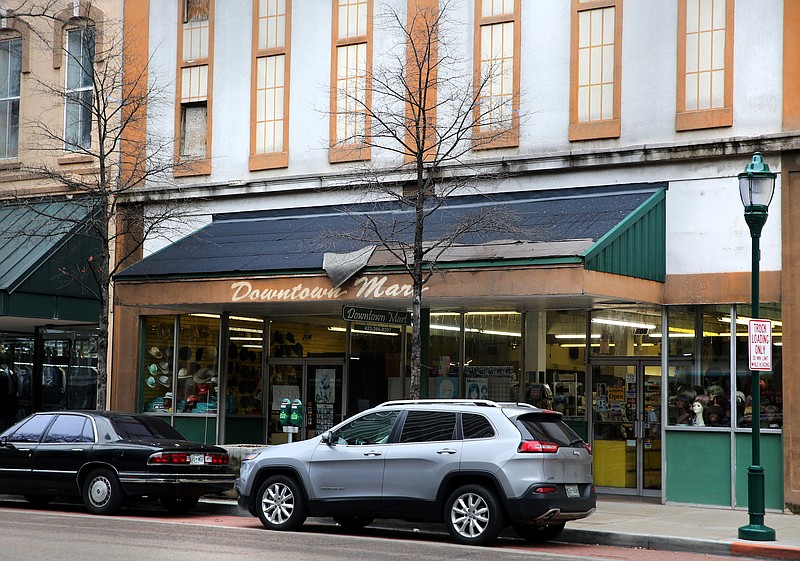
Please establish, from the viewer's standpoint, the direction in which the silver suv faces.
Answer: facing away from the viewer and to the left of the viewer

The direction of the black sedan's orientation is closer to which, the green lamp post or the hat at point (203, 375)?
the hat

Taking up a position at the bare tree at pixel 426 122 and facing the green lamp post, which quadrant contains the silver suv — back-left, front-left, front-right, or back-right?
front-right

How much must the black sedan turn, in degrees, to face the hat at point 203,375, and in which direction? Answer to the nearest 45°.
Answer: approximately 45° to its right

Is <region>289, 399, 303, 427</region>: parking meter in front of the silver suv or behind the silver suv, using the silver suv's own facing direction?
in front

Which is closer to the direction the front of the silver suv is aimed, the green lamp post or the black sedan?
the black sedan

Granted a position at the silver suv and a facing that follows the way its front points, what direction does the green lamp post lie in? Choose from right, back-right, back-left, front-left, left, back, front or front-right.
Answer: back-right

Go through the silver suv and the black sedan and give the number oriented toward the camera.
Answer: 0

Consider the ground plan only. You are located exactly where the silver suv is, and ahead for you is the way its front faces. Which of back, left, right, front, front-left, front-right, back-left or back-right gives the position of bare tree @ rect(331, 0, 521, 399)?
front-right

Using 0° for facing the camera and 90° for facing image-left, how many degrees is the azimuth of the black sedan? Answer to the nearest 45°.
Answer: approximately 135°

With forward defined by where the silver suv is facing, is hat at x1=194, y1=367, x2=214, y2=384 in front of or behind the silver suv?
in front

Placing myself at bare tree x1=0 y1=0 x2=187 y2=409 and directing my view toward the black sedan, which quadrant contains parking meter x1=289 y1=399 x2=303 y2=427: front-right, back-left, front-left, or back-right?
front-left
